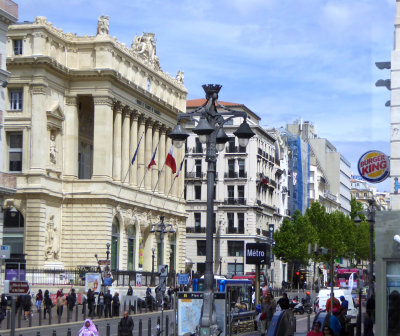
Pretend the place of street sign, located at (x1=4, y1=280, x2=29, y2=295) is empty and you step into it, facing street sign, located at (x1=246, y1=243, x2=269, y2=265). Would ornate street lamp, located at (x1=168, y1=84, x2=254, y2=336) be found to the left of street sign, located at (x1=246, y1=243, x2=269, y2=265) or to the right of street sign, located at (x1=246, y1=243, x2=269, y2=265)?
right

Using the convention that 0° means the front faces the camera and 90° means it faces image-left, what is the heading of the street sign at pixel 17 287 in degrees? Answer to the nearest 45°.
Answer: approximately 0°

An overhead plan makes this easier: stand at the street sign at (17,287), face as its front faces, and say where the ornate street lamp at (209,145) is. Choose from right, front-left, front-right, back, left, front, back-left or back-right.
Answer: left

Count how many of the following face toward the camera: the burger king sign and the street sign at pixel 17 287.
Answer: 2

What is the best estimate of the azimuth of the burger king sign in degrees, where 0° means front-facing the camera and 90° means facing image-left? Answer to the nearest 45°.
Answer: approximately 0°
